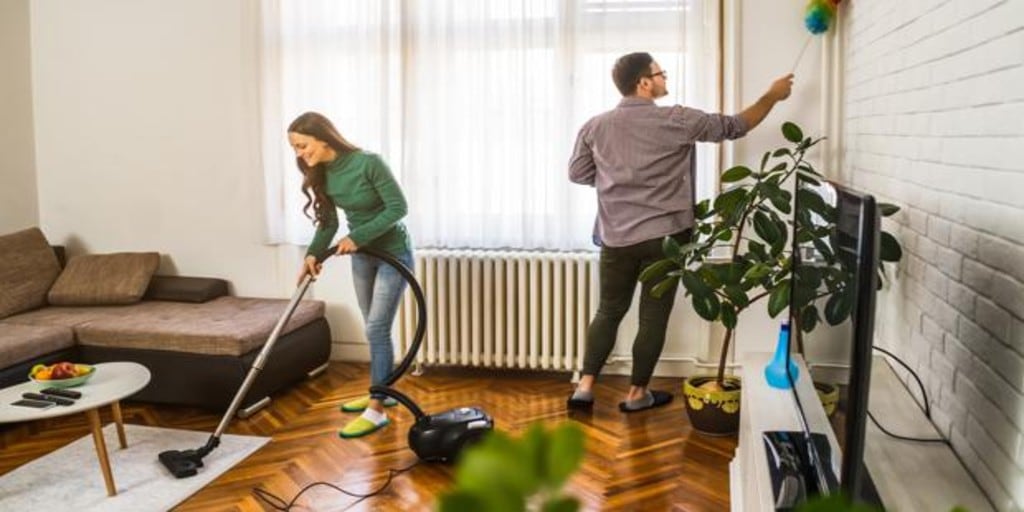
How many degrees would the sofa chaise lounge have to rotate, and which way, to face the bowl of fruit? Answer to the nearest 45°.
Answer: approximately 45° to its right

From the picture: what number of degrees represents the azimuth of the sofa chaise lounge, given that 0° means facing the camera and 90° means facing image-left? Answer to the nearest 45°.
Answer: approximately 315°

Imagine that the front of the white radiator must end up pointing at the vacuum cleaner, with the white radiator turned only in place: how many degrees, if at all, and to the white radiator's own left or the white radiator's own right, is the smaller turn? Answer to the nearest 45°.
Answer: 0° — it already faces it
